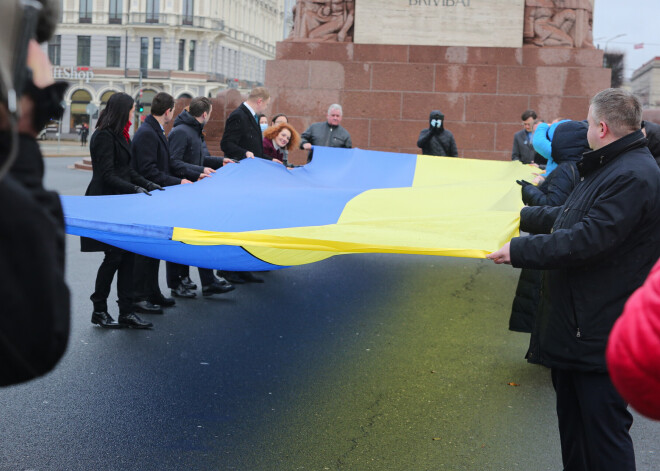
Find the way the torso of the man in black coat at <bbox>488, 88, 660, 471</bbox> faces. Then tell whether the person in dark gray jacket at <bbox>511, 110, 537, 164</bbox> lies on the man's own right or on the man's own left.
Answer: on the man's own right

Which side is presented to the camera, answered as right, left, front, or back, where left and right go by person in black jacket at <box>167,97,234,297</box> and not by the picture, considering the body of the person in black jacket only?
right

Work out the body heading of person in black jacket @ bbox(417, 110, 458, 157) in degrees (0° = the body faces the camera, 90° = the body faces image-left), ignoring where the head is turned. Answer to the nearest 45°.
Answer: approximately 0°

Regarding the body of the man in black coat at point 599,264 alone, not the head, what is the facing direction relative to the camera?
to the viewer's left

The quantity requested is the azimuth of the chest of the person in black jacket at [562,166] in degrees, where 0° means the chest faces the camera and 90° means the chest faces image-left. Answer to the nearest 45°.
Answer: approximately 90°

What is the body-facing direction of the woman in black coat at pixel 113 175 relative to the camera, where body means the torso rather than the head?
to the viewer's right

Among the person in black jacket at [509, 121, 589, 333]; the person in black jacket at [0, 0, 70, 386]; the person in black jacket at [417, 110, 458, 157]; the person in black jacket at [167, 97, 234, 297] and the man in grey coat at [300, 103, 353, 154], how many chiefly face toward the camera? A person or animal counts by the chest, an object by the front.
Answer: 2

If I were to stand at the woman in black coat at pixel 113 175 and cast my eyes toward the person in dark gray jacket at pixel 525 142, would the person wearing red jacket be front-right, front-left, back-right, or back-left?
back-right

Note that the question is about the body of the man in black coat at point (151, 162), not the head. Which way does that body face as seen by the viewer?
to the viewer's right
